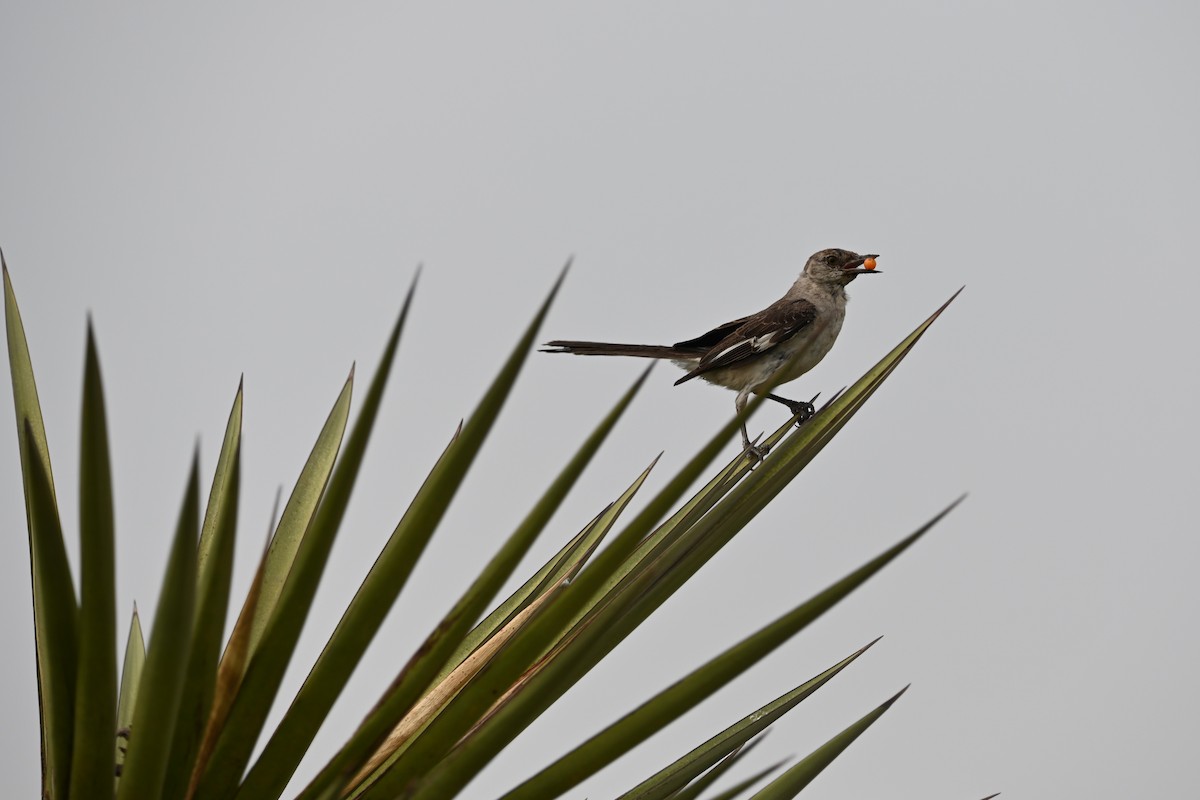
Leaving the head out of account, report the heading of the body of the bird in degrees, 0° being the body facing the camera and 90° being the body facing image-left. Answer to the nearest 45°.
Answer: approximately 270°
